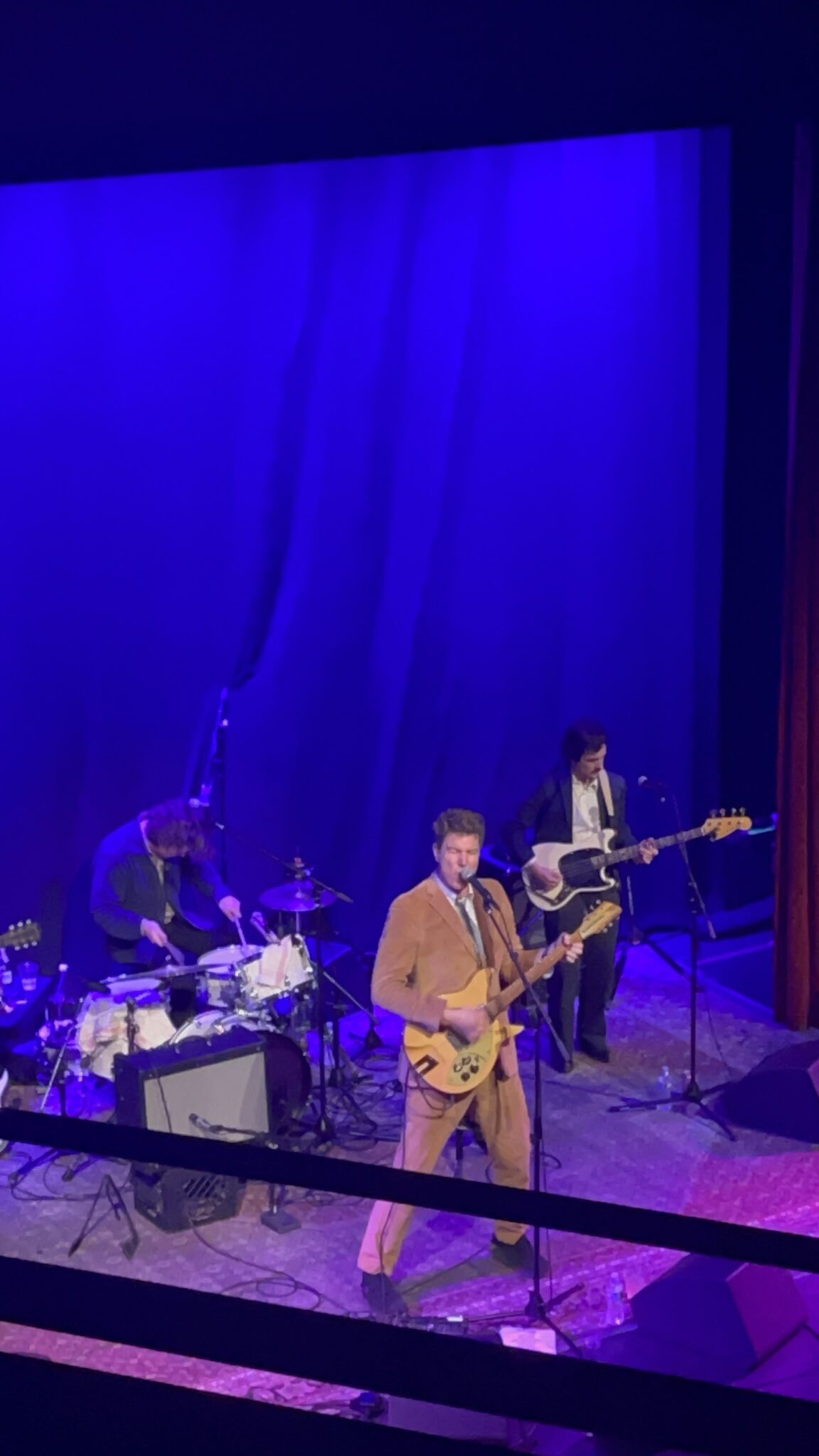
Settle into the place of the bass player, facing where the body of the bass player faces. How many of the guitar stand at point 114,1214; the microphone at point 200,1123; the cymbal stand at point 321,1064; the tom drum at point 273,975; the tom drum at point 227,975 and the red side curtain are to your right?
5

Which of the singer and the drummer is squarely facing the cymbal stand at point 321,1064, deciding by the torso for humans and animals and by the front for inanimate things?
the drummer

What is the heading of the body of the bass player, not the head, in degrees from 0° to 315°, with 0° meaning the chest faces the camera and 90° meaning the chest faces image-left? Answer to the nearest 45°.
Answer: approximately 315°

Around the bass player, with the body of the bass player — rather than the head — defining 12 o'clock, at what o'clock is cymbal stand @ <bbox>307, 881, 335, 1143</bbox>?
The cymbal stand is roughly at 3 o'clock from the bass player.

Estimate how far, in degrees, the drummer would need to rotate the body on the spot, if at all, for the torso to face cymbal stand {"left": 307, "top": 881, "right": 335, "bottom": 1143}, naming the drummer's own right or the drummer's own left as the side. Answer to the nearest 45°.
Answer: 0° — they already face it

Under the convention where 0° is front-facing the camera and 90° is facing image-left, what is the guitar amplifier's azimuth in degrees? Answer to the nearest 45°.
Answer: approximately 315°

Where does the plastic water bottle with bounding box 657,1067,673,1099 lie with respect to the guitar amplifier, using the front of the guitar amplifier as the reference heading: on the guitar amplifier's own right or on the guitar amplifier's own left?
on the guitar amplifier's own left

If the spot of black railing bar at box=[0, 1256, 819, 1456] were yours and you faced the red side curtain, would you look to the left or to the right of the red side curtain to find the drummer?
left

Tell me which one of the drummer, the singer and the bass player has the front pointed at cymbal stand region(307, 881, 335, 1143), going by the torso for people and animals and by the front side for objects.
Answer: the drummer
